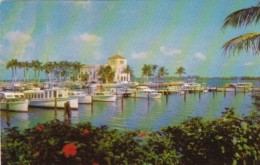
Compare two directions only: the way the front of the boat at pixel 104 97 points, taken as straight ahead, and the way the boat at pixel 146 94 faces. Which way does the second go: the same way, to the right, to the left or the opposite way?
the same way

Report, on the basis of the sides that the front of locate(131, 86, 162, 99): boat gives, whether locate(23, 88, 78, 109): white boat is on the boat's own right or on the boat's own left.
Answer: on the boat's own right
